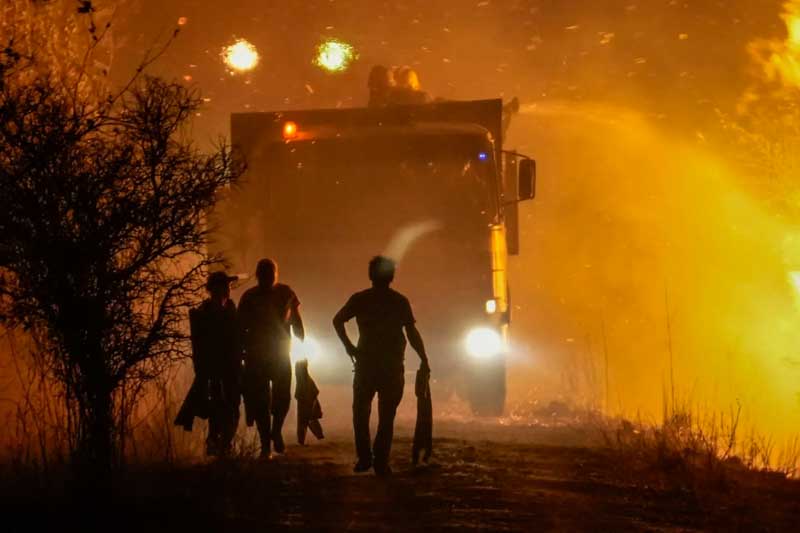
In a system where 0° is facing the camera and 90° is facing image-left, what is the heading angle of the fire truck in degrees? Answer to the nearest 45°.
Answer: approximately 0°

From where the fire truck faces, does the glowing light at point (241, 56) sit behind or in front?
behind
